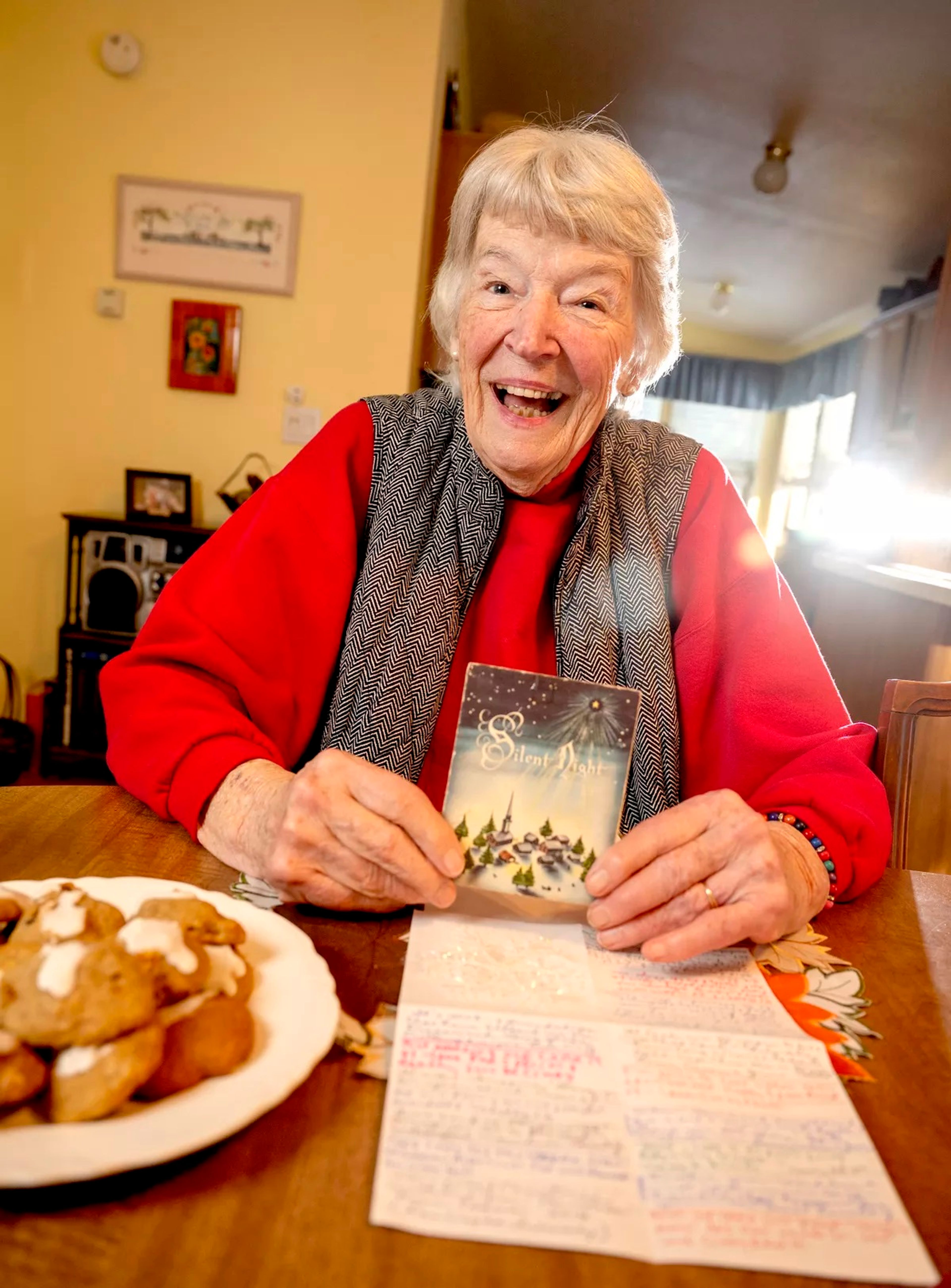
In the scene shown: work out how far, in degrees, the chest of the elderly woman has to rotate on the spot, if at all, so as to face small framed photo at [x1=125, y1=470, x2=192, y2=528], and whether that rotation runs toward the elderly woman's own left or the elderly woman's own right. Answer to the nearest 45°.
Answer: approximately 135° to the elderly woman's own right

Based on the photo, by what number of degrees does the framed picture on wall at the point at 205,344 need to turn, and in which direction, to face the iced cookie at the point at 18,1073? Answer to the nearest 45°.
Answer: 0° — it already faces it

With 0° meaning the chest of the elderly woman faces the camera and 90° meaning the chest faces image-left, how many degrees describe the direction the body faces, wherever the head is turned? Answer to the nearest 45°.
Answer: approximately 0°

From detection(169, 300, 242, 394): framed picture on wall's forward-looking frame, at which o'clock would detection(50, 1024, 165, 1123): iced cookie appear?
The iced cookie is roughly at 12 o'clock from the framed picture on wall.

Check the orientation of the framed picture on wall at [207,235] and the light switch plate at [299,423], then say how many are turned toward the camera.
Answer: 2

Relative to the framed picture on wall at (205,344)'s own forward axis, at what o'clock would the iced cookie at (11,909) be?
The iced cookie is roughly at 12 o'clock from the framed picture on wall.
